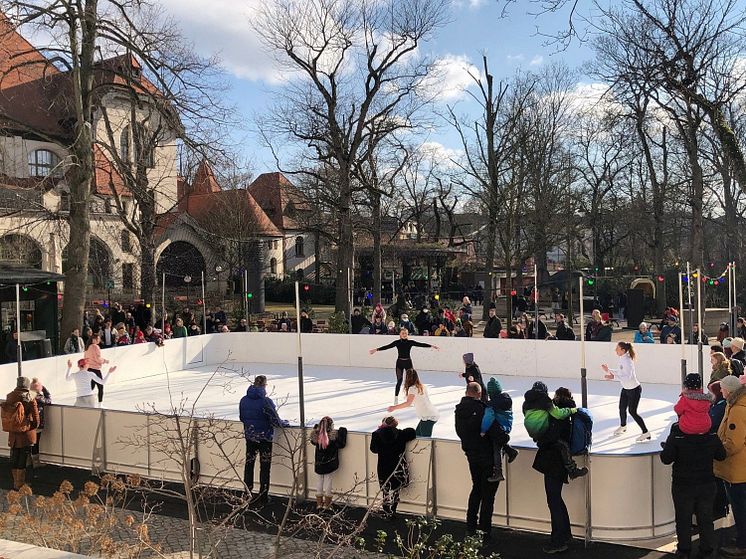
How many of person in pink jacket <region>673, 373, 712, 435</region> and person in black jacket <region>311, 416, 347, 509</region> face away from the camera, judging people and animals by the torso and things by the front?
2

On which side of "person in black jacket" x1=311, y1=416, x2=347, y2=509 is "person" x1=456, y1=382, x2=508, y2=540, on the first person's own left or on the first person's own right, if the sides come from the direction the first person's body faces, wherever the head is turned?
on the first person's own right

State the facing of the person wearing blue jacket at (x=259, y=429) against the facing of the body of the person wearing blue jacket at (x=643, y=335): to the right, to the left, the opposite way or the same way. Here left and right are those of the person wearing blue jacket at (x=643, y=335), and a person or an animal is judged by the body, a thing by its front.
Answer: the opposite way

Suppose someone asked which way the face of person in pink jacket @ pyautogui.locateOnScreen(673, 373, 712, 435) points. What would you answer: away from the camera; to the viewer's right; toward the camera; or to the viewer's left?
away from the camera

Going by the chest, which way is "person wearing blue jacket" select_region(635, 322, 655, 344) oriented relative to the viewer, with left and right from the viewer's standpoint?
facing the viewer

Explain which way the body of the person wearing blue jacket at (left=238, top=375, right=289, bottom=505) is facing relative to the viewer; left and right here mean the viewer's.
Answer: facing away from the viewer and to the right of the viewer

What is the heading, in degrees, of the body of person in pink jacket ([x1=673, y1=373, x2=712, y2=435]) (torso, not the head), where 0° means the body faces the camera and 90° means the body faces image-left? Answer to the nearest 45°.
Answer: approximately 180°

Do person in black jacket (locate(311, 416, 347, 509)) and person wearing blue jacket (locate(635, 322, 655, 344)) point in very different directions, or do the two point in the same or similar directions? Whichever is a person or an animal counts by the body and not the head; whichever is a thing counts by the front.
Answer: very different directions

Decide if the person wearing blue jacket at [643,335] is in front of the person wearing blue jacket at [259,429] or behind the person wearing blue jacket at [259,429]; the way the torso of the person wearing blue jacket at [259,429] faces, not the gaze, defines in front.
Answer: in front

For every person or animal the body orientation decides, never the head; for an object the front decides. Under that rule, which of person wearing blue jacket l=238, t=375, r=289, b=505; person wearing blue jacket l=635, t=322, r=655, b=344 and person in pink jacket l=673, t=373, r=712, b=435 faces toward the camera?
person wearing blue jacket l=635, t=322, r=655, b=344

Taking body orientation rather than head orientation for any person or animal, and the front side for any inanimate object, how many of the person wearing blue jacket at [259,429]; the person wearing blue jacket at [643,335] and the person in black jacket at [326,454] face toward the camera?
1

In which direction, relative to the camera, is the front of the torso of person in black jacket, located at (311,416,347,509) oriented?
away from the camera

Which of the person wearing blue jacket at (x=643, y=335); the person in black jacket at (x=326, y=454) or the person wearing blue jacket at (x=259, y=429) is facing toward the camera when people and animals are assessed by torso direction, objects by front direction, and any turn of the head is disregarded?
the person wearing blue jacket at (x=643, y=335)

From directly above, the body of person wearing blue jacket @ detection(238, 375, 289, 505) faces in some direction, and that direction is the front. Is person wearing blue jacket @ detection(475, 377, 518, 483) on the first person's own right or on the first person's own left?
on the first person's own right
